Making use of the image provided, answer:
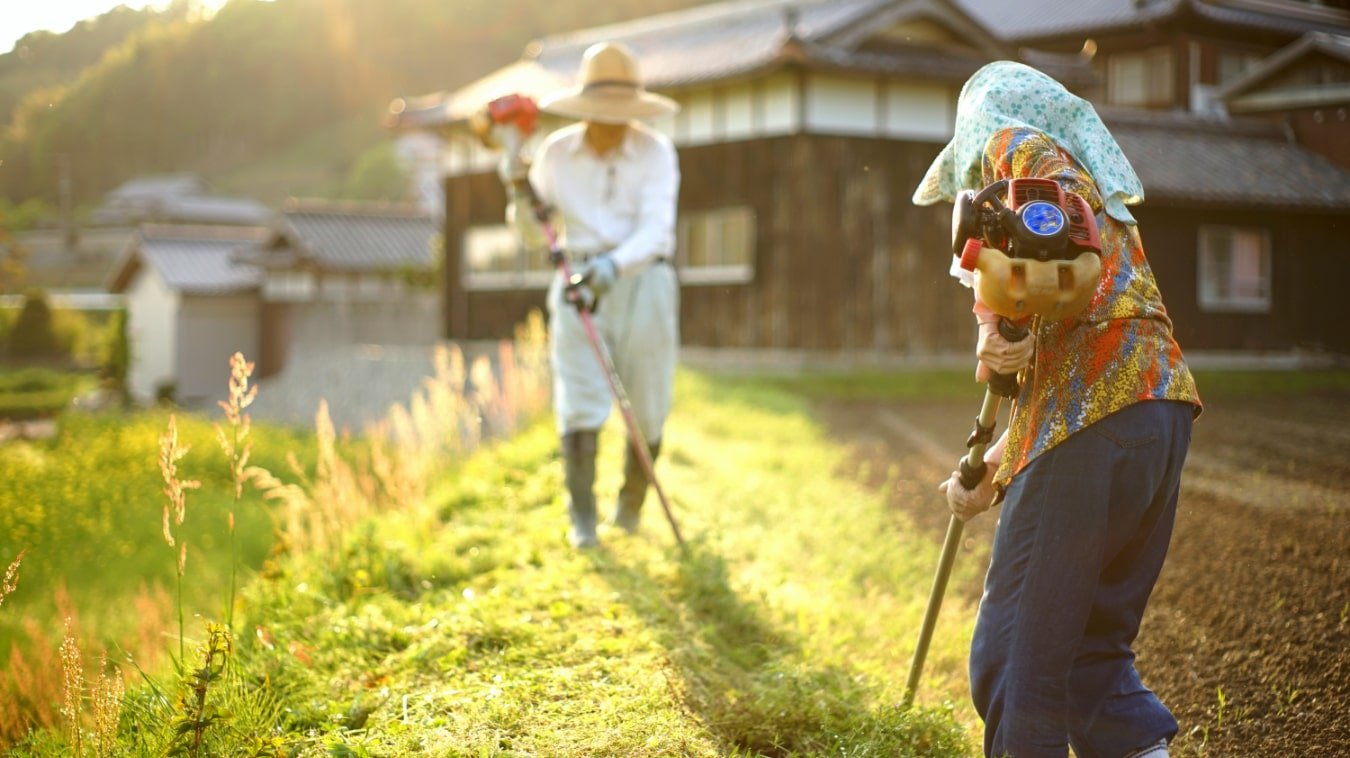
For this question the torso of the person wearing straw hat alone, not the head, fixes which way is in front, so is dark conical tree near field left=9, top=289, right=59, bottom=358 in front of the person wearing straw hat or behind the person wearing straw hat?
behind

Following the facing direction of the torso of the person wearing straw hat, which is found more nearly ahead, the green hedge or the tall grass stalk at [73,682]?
the tall grass stalk

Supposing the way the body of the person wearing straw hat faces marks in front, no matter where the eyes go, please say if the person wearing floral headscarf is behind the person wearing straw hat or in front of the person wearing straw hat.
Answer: in front

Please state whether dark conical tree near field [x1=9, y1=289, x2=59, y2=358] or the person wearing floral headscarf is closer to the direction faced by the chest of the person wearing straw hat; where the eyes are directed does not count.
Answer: the person wearing floral headscarf

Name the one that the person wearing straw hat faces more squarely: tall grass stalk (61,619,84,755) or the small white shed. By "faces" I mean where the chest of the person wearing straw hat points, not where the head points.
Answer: the tall grass stalk

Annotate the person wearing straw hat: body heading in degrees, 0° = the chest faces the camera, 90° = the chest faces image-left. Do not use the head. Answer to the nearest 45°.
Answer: approximately 0°

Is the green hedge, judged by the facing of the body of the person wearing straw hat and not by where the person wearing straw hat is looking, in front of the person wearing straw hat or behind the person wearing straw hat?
behind

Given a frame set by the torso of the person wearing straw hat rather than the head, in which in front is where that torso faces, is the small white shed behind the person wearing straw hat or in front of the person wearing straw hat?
behind

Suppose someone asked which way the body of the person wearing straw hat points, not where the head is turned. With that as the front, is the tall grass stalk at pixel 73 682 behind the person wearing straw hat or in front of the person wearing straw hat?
in front
